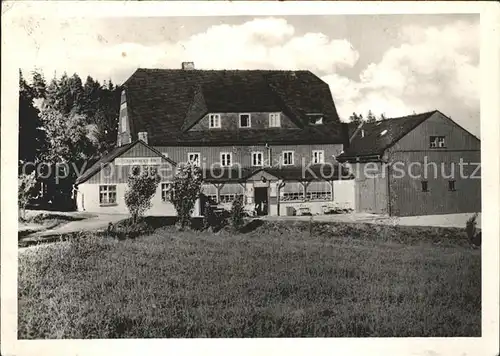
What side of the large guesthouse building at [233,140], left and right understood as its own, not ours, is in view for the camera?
front

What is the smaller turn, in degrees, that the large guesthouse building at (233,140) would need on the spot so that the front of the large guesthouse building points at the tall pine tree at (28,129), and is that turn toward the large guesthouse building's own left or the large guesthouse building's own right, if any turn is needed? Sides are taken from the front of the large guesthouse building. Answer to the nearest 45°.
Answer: approximately 90° to the large guesthouse building's own right

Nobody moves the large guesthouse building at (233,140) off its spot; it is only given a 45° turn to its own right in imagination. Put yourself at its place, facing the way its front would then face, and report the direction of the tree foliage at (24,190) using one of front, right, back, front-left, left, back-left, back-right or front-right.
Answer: front-right
